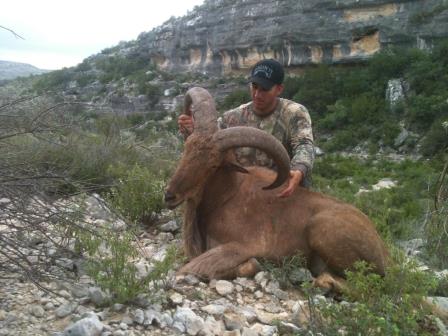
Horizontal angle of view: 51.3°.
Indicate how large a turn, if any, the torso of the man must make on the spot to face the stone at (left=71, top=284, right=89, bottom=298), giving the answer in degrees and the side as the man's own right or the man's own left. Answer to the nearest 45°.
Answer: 0° — they already face it

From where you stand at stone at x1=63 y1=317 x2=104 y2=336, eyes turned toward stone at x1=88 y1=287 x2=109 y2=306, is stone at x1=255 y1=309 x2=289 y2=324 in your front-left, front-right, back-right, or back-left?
front-right

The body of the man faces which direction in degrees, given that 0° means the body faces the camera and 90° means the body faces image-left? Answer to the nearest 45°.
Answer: approximately 45°

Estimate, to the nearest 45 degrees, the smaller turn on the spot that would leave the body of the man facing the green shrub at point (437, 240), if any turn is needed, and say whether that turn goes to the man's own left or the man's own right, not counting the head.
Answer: approximately 135° to the man's own left

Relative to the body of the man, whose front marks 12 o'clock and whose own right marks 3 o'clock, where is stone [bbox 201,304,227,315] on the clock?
The stone is roughly at 11 o'clock from the man.

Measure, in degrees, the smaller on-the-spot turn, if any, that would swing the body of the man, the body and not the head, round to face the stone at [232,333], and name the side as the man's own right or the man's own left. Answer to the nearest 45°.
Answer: approximately 45° to the man's own left

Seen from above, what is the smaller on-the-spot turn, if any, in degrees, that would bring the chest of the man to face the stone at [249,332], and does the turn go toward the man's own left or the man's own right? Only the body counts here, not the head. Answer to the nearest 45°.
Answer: approximately 45° to the man's own left

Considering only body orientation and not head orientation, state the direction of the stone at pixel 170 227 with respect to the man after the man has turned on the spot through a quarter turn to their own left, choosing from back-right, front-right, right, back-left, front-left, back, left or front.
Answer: back-right

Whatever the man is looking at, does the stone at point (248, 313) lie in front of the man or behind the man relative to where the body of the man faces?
in front

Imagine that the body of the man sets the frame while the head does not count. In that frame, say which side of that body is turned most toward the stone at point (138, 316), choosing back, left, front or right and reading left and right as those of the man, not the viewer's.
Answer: front

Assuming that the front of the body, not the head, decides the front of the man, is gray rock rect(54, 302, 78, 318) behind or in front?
in front

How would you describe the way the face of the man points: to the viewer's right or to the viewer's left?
to the viewer's left
